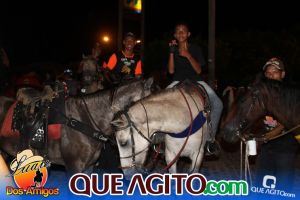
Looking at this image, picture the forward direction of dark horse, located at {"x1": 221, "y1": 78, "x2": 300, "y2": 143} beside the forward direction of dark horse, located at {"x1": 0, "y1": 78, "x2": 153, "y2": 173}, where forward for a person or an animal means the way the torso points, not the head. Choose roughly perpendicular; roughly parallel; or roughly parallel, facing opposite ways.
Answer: roughly parallel, facing opposite ways

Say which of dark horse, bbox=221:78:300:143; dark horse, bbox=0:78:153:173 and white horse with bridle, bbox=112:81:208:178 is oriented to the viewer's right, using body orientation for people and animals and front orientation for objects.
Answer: dark horse, bbox=0:78:153:173

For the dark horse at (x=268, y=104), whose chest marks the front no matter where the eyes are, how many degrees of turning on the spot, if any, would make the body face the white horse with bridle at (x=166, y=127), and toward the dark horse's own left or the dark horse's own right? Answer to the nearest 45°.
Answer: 0° — it already faces it

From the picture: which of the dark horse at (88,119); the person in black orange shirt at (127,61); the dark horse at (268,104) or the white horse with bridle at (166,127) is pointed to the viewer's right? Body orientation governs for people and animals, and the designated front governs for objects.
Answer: the dark horse at (88,119)

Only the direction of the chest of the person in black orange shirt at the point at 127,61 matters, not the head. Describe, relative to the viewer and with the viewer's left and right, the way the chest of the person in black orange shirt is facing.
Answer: facing the viewer

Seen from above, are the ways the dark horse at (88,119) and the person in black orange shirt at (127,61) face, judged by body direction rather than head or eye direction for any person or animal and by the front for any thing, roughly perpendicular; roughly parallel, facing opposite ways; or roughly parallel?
roughly perpendicular

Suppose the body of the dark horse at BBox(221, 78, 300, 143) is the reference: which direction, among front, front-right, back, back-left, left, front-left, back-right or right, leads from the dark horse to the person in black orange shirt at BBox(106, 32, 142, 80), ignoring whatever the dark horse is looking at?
front-right

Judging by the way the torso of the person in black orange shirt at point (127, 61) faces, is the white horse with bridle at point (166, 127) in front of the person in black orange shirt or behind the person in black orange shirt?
in front

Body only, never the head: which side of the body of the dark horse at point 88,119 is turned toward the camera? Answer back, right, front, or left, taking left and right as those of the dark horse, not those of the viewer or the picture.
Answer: right

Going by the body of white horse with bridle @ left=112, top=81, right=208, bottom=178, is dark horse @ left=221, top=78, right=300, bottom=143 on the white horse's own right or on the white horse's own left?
on the white horse's own left

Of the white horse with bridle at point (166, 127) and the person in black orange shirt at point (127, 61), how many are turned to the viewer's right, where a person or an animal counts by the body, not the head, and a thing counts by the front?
0

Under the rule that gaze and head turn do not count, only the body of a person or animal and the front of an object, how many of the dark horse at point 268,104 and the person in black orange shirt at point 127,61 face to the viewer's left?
1

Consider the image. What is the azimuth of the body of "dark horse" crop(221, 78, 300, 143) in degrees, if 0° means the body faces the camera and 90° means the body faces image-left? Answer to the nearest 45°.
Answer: approximately 90°

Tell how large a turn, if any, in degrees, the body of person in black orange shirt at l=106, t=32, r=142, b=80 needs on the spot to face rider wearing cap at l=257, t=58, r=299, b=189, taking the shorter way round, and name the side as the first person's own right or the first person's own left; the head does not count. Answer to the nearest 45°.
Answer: approximately 45° to the first person's own left

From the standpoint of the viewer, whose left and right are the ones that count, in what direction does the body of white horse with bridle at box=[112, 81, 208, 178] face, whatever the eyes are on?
facing the viewer and to the left of the viewer
